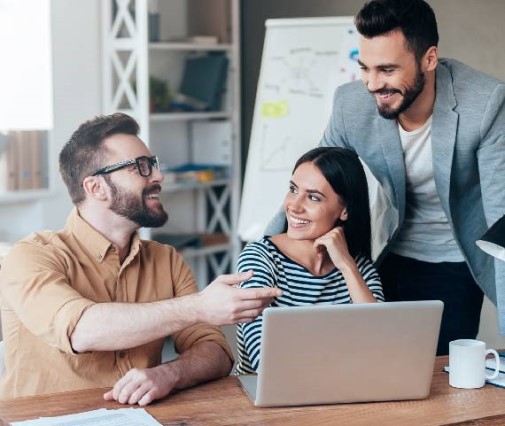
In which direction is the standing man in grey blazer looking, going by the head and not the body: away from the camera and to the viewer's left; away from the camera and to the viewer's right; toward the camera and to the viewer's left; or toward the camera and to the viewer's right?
toward the camera and to the viewer's left

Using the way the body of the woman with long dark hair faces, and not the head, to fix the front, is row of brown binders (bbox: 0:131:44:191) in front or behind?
behind

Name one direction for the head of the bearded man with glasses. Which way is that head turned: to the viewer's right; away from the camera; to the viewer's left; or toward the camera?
to the viewer's right

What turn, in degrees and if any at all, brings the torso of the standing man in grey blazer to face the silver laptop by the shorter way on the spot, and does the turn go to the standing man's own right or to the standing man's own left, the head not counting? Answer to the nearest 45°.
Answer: approximately 45° to the standing man's own left

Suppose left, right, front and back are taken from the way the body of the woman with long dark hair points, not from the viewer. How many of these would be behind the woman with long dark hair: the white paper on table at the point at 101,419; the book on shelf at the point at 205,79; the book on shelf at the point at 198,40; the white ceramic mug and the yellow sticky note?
3

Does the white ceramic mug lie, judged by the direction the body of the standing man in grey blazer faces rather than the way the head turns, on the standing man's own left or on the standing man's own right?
on the standing man's own left

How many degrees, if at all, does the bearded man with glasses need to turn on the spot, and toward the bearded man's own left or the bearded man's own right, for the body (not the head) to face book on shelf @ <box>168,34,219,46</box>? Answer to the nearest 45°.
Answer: approximately 135° to the bearded man's own left

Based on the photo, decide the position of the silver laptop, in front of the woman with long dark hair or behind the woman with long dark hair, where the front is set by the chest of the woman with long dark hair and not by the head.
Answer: in front

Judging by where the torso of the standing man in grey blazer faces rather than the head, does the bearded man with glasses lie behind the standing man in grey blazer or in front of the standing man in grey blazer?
in front

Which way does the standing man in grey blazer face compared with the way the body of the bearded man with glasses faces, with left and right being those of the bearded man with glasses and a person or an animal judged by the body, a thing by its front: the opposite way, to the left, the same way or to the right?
to the right

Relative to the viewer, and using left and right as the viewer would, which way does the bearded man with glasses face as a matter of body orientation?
facing the viewer and to the right of the viewer

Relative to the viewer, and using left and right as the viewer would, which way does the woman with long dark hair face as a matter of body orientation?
facing the viewer
